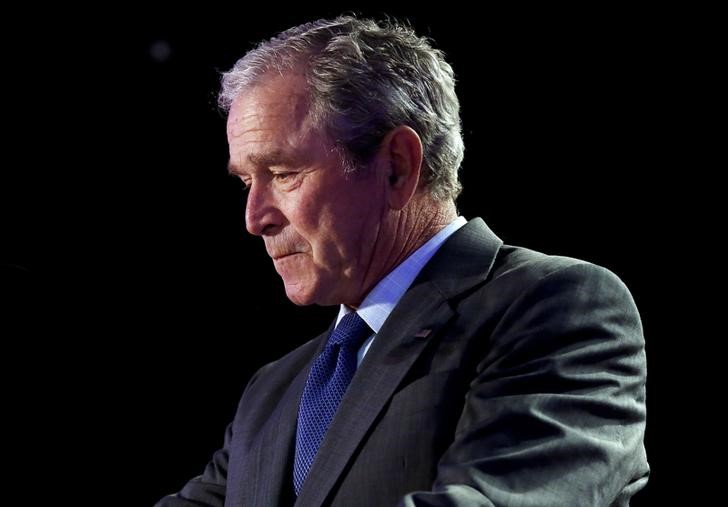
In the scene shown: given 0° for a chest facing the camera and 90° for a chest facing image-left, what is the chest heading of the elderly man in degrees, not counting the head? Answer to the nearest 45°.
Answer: approximately 45°

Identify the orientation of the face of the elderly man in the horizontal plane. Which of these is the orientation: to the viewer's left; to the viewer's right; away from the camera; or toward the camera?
to the viewer's left
